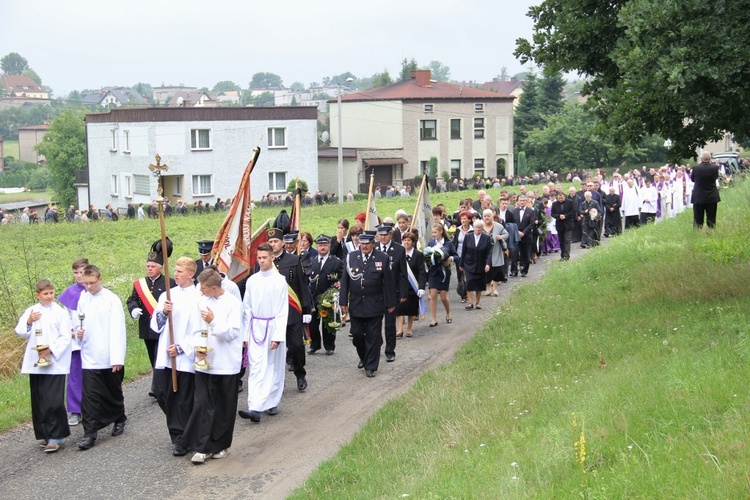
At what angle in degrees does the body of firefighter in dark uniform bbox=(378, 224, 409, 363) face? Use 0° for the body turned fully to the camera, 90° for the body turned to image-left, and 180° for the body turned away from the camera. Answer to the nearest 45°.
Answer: approximately 45°

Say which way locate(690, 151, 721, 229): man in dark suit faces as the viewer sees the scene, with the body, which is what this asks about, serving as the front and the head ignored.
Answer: away from the camera

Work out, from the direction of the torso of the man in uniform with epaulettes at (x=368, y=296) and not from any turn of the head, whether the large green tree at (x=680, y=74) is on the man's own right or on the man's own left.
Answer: on the man's own left

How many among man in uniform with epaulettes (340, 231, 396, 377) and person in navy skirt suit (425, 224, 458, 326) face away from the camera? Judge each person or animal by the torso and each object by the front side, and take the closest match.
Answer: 0
